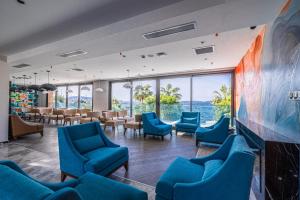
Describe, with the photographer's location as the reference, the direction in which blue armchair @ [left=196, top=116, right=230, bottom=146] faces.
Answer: facing to the left of the viewer

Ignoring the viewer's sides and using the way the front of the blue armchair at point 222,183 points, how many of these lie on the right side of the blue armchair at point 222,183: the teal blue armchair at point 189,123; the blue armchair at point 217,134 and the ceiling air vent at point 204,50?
3

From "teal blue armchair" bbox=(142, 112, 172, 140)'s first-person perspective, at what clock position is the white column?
The white column is roughly at 4 o'clock from the teal blue armchair.

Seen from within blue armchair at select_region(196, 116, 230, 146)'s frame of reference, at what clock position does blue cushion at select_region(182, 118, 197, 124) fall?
The blue cushion is roughly at 2 o'clock from the blue armchair.

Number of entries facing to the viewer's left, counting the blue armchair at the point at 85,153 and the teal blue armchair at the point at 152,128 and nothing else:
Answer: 0

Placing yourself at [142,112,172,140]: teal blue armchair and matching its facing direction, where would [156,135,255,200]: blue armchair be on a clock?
The blue armchair is roughly at 1 o'clock from the teal blue armchair.

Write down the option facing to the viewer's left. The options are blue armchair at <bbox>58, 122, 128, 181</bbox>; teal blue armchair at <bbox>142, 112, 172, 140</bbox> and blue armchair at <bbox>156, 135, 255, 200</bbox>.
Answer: blue armchair at <bbox>156, 135, 255, 200</bbox>

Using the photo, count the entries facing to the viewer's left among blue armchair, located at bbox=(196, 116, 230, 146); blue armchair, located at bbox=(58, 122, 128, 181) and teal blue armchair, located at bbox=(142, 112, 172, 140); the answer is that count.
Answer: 1

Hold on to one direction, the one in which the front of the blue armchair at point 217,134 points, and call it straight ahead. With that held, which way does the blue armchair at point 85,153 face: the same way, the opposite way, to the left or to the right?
the opposite way

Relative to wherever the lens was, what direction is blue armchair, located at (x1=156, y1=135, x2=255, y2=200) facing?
facing to the left of the viewer

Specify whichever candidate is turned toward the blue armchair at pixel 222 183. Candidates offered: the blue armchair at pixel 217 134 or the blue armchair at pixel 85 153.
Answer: the blue armchair at pixel 85 153

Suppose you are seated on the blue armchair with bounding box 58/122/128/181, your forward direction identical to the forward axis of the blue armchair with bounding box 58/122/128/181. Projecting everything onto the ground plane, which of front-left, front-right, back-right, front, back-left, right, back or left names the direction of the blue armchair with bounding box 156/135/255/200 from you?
front
